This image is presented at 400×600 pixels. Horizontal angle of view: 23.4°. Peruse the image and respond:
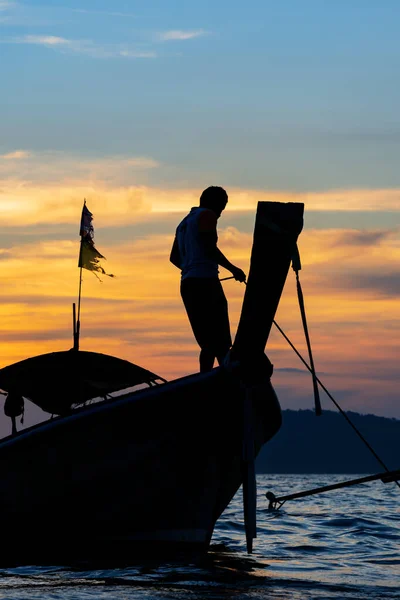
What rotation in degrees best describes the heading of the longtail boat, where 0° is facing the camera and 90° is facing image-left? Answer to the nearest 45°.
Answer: approximately 315°
